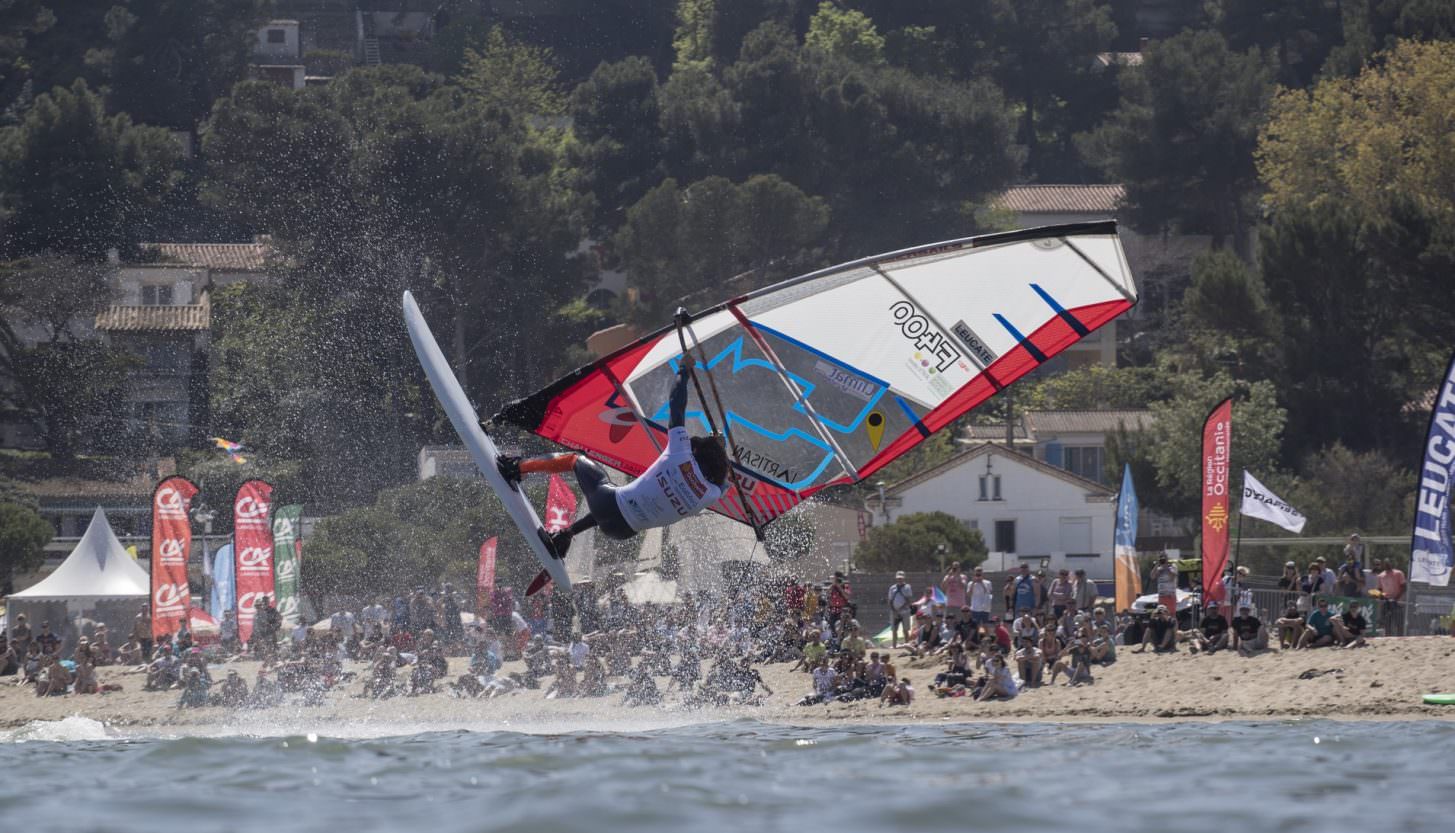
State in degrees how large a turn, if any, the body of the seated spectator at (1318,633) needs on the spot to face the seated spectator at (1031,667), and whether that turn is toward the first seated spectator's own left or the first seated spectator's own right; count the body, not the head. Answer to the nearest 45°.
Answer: approximately 45° to the first seated spectator's own right

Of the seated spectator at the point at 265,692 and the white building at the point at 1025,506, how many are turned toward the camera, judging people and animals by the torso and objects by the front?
2

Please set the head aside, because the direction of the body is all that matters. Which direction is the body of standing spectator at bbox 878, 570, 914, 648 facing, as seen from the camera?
toward the camera

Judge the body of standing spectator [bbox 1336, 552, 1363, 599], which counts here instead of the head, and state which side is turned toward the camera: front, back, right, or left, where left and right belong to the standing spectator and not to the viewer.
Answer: front

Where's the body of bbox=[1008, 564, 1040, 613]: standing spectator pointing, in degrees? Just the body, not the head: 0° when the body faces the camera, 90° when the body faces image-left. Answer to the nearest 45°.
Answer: approximately 0°

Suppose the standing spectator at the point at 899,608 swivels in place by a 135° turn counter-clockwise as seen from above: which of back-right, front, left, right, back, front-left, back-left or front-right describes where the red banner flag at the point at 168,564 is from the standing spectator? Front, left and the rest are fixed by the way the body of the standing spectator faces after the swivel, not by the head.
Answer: back-left

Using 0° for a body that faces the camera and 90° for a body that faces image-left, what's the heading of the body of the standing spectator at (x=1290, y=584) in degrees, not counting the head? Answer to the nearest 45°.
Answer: approximately 0°

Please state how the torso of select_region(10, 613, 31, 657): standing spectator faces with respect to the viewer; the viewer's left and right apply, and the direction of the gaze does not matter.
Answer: facing the viewer

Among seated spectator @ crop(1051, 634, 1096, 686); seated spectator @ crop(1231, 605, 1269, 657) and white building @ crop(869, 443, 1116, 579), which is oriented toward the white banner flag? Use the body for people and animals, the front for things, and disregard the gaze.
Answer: the white building

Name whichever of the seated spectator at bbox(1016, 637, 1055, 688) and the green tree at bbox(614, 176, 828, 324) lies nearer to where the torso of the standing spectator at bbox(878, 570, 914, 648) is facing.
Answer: the seated spectator

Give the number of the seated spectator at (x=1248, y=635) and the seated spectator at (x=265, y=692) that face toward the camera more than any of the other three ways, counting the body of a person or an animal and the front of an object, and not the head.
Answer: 2

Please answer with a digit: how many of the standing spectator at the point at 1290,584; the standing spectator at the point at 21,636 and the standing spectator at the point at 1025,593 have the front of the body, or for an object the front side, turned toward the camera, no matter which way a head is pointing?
3

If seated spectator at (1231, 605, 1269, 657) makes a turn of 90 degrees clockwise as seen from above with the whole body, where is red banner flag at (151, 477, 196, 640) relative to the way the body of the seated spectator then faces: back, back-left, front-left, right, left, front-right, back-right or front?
front

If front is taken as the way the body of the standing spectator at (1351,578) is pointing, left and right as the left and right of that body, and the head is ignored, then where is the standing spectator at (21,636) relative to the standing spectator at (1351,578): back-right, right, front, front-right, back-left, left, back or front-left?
right

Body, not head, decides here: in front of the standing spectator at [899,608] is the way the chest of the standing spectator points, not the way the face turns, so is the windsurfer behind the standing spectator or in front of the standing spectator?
in front

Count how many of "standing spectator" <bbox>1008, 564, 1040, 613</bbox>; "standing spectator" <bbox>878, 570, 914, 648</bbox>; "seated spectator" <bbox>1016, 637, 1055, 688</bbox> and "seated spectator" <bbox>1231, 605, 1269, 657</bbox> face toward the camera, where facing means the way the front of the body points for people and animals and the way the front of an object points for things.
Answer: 4
